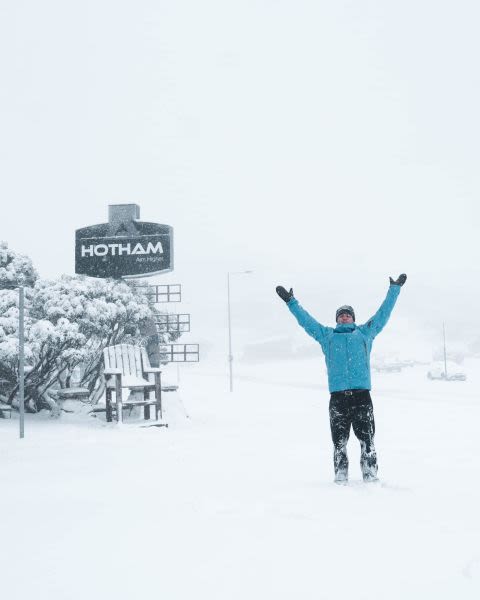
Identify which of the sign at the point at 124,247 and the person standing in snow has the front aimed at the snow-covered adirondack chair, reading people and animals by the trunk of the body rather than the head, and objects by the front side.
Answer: the sign

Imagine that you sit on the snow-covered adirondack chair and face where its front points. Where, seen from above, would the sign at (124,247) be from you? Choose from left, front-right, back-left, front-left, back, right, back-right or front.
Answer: back-left

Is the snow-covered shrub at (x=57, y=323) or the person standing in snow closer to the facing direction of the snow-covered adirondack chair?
the person standing in snow

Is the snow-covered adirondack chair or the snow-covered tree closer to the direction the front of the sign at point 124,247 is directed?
the snow-covered adirondack chair

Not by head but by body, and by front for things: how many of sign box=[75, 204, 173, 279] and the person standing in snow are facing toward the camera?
2

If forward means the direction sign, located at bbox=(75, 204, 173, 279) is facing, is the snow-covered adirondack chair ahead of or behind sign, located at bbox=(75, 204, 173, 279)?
ahead

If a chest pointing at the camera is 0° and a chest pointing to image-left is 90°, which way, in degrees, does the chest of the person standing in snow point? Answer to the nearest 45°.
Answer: approximately 0°

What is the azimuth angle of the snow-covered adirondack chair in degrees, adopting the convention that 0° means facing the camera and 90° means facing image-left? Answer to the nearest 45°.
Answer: approximately 315°

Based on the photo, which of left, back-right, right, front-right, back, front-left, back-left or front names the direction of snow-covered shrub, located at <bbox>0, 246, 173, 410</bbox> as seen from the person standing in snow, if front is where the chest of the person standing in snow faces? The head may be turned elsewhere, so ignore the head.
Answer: back-right
